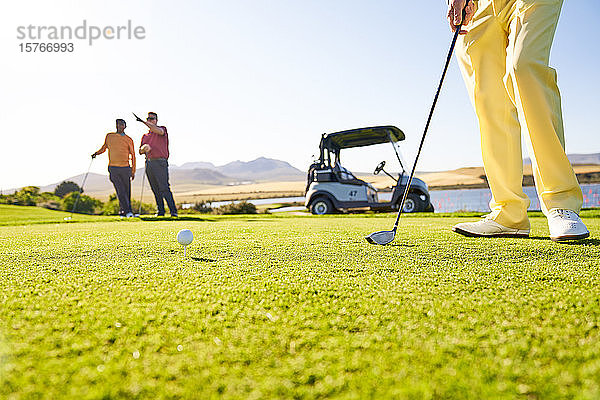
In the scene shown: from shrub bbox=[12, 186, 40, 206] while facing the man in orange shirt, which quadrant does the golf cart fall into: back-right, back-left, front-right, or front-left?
front-left

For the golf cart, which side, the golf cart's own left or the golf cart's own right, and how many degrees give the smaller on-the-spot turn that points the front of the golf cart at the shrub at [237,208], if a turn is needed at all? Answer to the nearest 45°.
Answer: approximately 135° to the golf cart's own left

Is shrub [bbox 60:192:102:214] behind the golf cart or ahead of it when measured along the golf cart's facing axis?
behind

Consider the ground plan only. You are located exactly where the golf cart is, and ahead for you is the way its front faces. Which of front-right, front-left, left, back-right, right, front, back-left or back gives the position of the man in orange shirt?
back-right

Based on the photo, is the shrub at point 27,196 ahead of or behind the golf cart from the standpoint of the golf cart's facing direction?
behind

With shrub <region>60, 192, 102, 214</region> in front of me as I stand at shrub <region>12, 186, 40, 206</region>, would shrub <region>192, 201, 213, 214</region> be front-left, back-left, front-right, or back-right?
front-left

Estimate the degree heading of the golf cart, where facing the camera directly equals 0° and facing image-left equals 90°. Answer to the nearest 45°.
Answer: approximately 270°

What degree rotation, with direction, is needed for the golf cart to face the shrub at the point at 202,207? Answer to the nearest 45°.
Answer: approximately 135° to its left
